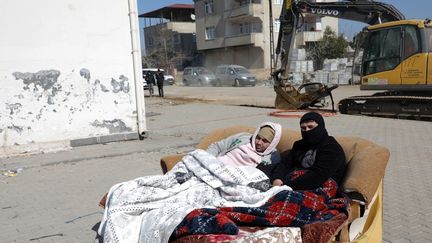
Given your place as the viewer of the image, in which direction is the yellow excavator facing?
facing to the left of the viewer

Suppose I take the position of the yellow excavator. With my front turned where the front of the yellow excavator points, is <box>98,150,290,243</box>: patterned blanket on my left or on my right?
on my left

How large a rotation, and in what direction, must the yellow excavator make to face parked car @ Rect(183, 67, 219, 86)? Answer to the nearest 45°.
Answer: approximately 45° to its right

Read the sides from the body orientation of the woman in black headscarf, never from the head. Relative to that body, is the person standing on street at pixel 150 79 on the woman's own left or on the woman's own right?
on the woman's own right

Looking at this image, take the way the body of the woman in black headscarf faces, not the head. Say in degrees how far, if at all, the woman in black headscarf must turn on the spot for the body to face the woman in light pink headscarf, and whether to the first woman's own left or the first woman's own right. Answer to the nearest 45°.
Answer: approximately 90° to the first woman's own right

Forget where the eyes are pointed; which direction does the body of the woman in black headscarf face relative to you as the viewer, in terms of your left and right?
facing the viewer and to the left of the viewer

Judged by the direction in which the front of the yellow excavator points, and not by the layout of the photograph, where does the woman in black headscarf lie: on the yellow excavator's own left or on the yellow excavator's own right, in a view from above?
on the yellow excavator's own left

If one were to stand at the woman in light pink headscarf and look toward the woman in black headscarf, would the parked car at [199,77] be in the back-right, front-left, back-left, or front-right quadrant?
back-left

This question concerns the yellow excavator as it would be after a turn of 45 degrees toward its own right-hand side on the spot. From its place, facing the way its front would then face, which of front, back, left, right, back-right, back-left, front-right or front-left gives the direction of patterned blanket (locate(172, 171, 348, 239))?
back-left

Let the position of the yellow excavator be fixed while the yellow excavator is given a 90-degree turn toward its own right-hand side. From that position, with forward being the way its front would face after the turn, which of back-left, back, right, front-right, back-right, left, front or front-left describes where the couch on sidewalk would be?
back
